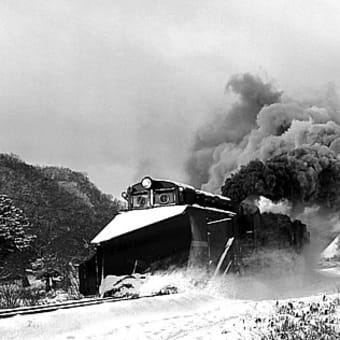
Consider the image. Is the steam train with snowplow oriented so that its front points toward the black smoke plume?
no

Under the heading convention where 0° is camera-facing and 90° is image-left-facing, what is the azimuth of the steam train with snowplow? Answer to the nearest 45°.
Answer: approximately 45°
